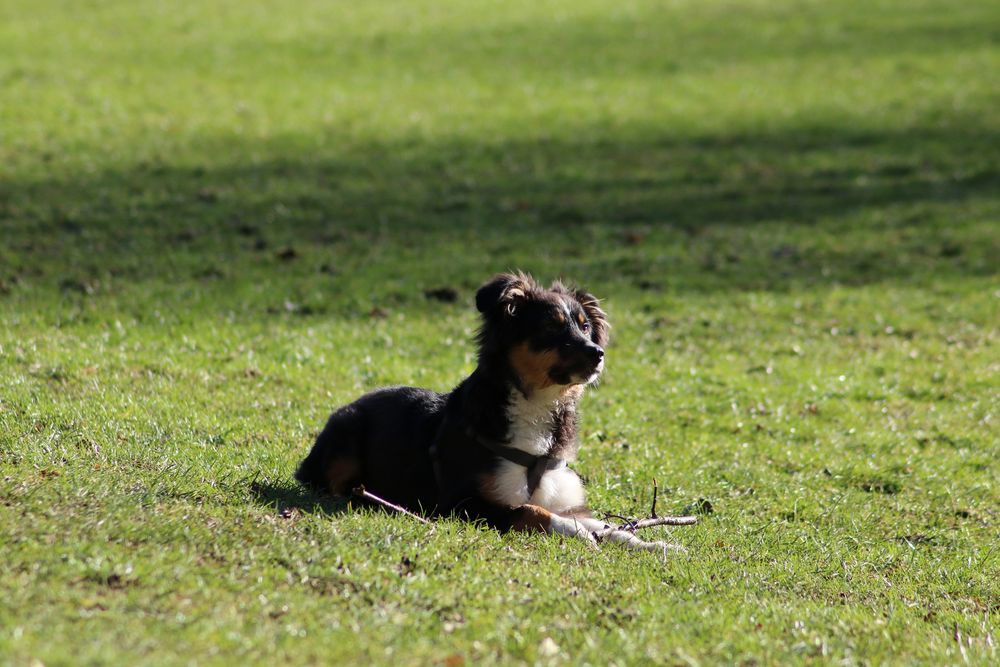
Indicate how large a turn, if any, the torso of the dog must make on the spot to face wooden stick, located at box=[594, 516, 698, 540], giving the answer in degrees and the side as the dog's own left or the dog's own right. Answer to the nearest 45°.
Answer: approximately 45° to the dog's own left

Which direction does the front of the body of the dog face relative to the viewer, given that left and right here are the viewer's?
facing the viewer and to the right of the viewer
